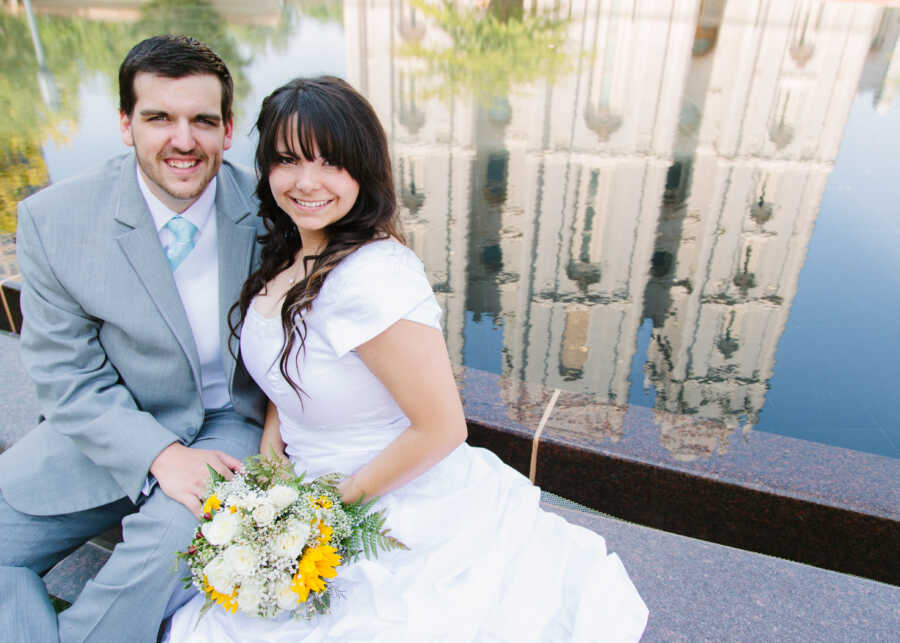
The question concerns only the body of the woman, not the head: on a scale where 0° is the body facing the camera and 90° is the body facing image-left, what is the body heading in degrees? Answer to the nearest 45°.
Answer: approximately 45°

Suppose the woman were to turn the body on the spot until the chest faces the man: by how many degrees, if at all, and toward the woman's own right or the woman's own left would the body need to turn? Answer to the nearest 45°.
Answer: approximately 90° to the woman's own right
